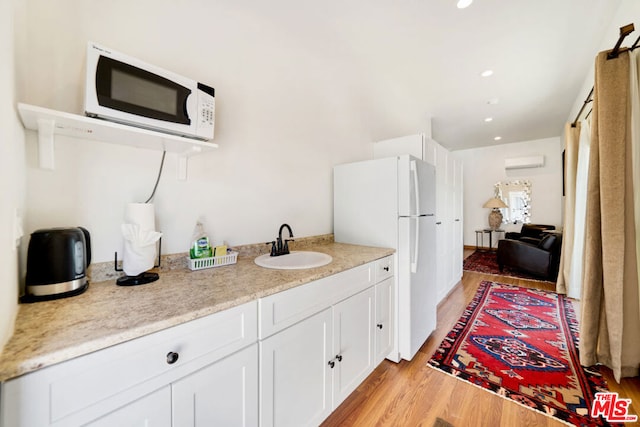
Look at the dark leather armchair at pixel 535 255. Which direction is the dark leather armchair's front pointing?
to the viewer's left

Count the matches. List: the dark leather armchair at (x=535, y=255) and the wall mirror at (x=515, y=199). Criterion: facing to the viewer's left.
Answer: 1

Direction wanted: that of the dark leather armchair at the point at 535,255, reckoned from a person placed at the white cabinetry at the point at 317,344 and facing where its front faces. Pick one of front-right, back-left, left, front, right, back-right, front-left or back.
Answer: left

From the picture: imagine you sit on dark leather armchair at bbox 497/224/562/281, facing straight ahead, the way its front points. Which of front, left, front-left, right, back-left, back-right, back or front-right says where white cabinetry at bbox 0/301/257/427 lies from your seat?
left

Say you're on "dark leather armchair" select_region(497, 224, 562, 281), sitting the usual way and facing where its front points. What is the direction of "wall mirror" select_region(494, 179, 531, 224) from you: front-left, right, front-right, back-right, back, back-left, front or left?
right

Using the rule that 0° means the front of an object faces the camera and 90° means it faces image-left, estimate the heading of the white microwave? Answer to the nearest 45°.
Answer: approximately 315°

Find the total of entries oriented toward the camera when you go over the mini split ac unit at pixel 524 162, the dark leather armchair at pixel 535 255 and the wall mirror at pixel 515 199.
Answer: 2

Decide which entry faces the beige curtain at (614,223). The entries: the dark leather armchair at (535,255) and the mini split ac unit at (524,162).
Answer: the mini split ac unit

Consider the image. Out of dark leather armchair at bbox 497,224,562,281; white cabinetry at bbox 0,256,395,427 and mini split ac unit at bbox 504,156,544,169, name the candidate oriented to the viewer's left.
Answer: the dark leather armchair

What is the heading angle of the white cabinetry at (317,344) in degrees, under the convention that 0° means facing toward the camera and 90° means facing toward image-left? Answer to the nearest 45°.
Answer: approximately 315°

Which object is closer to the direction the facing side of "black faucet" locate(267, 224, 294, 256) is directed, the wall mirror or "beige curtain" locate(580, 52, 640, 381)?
the beige curtain
